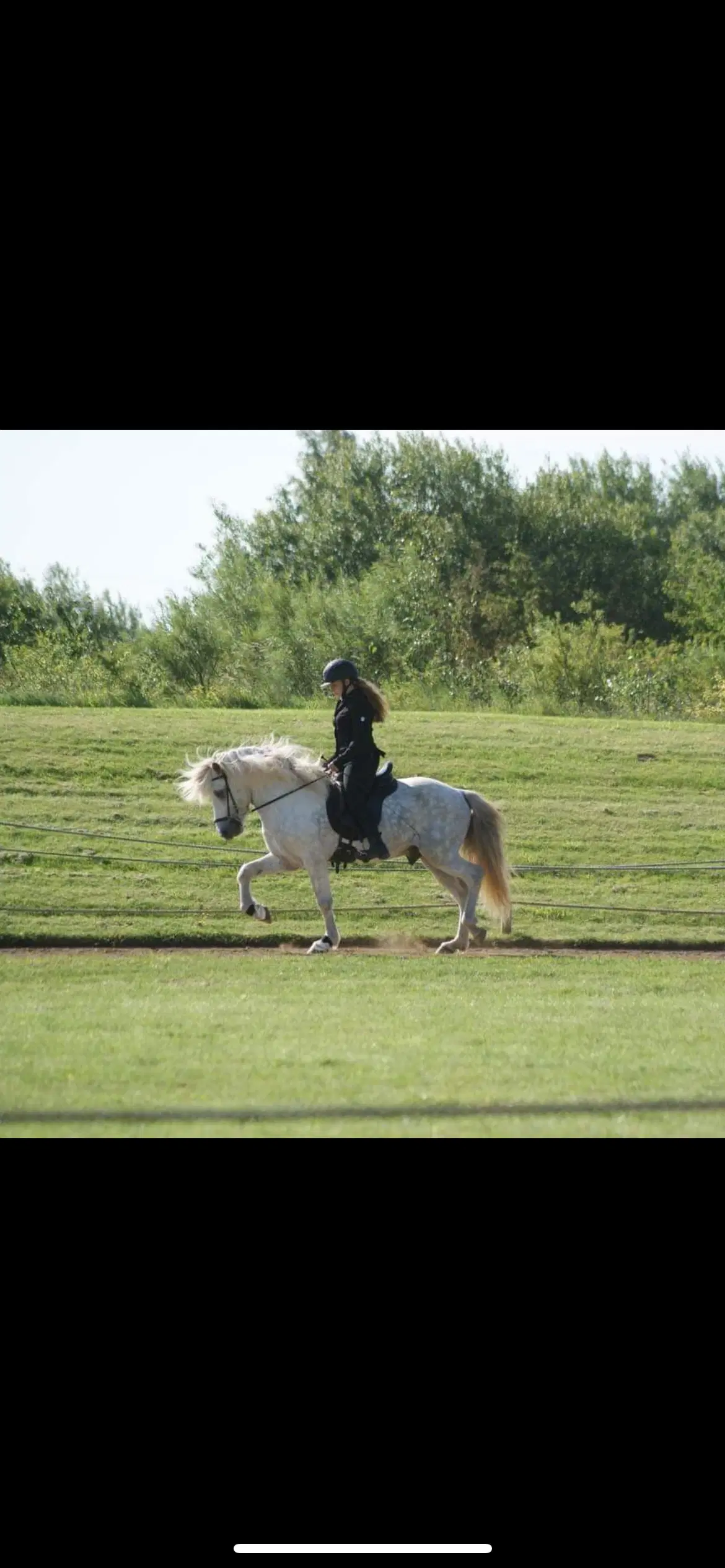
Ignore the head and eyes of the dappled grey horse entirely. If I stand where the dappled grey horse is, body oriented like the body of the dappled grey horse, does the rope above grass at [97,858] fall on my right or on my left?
on my right

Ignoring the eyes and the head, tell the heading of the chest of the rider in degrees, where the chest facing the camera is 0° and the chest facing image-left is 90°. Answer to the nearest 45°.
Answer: approximately 90°

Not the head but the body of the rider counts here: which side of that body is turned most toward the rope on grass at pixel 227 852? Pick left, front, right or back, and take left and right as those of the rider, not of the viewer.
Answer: right

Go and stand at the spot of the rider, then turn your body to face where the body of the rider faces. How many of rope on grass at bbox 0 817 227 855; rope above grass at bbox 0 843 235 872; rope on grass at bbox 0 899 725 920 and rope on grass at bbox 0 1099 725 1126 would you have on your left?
1

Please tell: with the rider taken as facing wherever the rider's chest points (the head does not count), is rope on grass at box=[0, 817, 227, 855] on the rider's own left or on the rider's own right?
on the rider's own right

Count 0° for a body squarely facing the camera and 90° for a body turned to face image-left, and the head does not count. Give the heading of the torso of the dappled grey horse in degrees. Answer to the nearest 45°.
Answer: approximately 90°

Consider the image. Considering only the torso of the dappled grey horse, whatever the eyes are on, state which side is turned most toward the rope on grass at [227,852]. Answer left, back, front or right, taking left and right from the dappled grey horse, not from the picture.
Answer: right

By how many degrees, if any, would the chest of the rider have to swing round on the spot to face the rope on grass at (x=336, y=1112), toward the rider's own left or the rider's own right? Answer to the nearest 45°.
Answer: approximately 90° to the rider's own left
